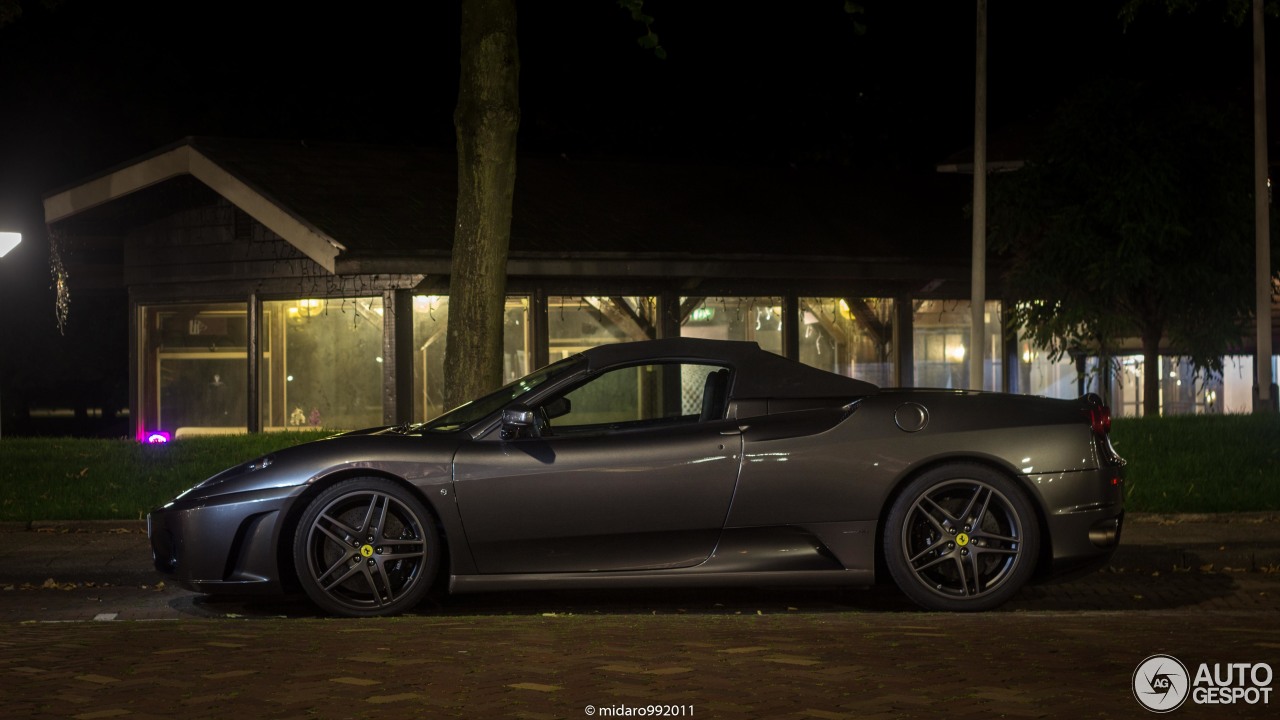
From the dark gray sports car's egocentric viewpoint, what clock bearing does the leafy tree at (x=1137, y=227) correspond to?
The leafy tree is roughly at 4 o'clock from the dark gray sports car.

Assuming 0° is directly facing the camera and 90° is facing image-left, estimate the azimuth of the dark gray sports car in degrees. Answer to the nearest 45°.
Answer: approximately 90°
